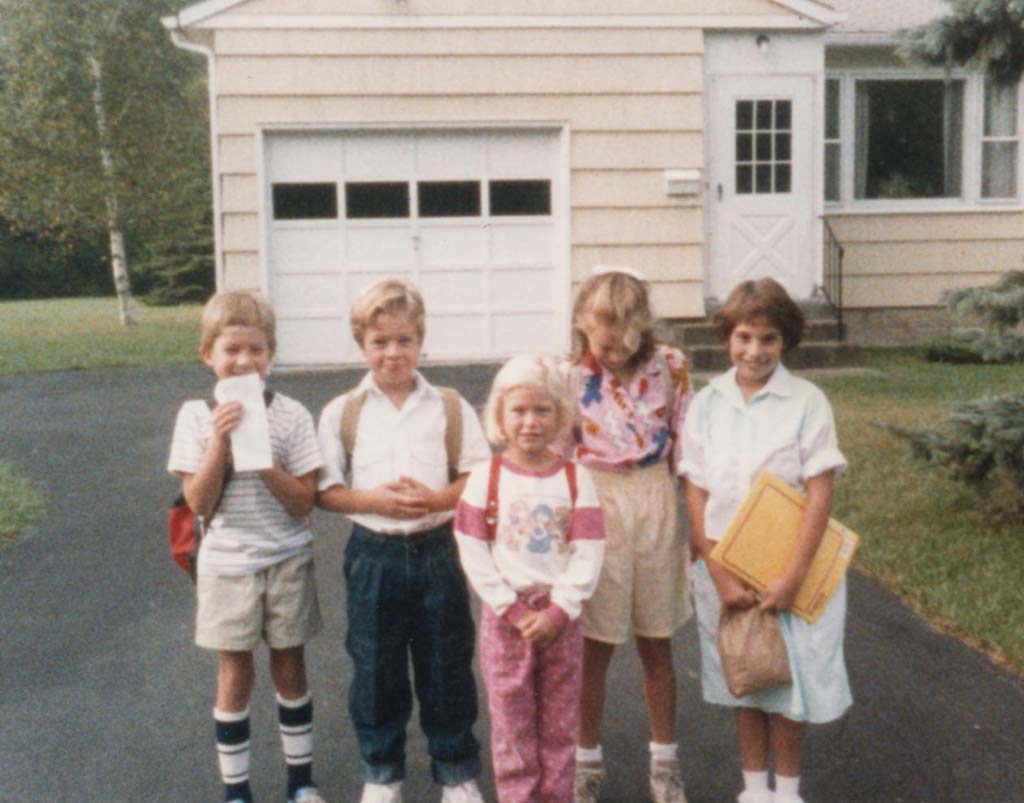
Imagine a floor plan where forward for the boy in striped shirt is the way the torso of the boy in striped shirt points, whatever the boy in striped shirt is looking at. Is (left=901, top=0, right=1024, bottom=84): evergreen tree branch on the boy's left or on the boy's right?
on the boy's left

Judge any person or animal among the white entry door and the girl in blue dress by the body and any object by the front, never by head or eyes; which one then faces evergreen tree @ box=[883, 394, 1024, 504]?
the white entry door

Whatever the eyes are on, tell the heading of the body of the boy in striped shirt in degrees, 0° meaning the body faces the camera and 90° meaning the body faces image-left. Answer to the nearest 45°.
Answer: approximately 0°

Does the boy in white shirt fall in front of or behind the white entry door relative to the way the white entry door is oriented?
in front

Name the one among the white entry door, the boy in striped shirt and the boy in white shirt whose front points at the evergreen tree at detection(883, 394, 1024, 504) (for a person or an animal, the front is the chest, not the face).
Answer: the white entry door

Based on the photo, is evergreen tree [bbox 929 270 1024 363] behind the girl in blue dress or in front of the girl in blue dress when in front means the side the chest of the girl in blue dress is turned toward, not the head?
behind
